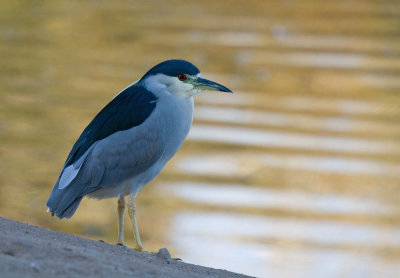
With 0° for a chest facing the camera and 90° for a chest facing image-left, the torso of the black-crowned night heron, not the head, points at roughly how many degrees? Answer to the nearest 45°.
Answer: approximately 270°
